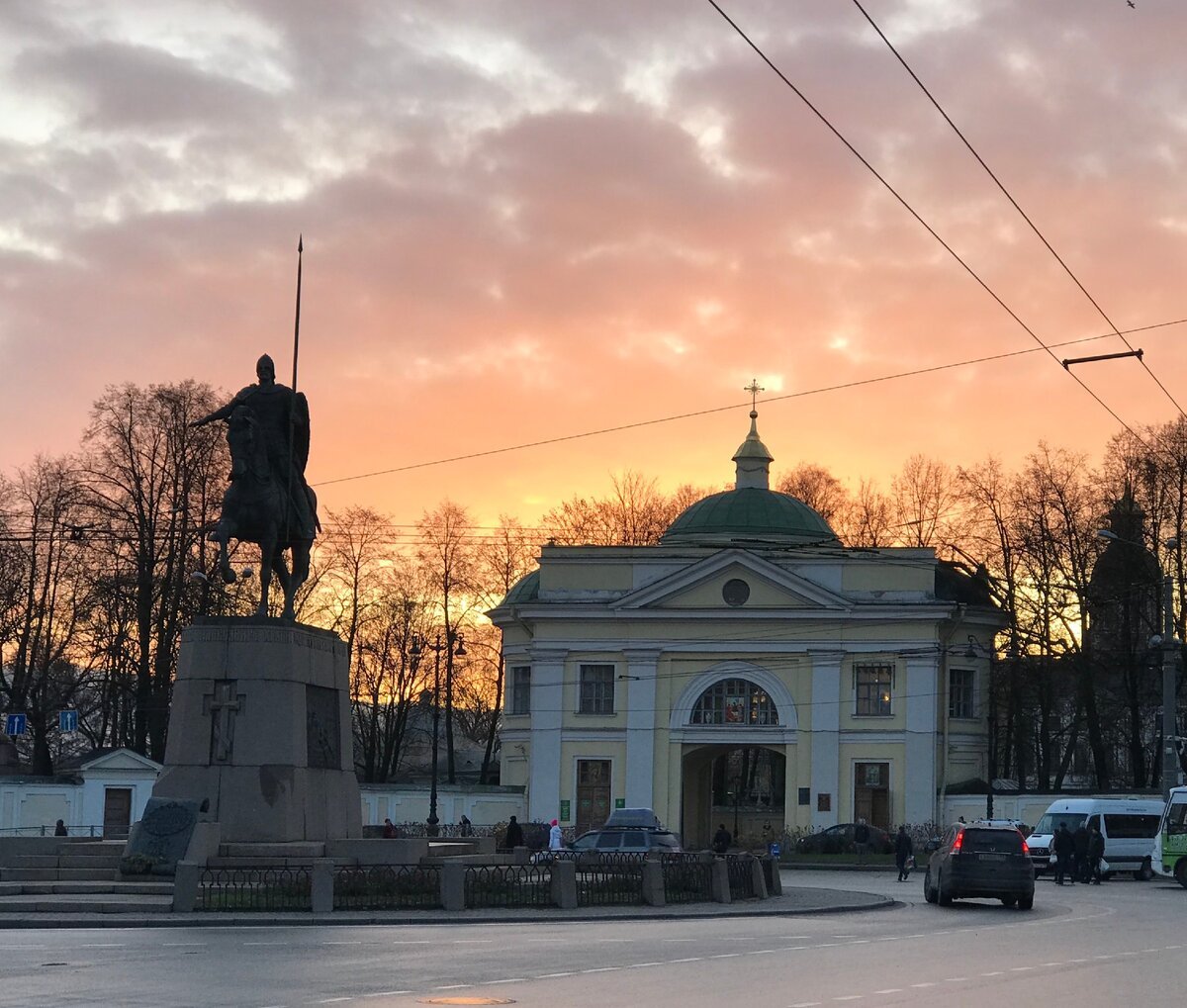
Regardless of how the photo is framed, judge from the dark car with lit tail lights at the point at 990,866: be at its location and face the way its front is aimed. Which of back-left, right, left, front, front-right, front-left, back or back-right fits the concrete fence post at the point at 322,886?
back-left

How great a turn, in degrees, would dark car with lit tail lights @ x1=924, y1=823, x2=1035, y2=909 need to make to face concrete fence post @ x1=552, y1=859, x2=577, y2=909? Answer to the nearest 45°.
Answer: approximately 135° to its left

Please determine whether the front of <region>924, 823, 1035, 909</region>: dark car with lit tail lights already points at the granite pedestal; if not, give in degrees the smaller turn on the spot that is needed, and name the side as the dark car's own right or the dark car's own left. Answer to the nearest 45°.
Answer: approximately 135° to the dark car's own left

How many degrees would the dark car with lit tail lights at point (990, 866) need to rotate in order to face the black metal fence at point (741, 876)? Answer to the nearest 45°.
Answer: approximately 90° to its left

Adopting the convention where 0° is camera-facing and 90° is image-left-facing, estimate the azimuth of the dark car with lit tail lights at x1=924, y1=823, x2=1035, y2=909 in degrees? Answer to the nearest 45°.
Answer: approximately 180°

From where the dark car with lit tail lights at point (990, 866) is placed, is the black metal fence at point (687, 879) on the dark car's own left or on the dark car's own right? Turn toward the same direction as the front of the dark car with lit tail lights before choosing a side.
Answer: on the dark car's own left
